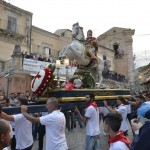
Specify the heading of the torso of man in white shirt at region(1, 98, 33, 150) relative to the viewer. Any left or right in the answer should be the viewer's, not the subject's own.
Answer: facing away from the viewer and to the left of the viewer

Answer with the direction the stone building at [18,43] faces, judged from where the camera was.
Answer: facing the viewer and to the right of the viewer

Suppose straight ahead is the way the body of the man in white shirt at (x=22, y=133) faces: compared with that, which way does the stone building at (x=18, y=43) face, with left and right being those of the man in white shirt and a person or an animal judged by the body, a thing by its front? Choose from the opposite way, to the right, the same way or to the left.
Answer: the opposite way

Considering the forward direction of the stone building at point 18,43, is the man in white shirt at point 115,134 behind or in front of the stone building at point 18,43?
in front

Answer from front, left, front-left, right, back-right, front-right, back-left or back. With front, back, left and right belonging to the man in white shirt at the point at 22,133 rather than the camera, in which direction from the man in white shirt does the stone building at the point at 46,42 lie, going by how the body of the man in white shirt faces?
front-right

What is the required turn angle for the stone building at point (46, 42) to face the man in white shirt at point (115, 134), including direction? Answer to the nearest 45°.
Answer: approximately 45° to its right

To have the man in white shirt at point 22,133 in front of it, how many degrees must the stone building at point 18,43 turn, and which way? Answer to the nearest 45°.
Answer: approximately 45° to its right

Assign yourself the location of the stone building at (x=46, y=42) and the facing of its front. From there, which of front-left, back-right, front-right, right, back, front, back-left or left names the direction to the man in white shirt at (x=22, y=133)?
front-right

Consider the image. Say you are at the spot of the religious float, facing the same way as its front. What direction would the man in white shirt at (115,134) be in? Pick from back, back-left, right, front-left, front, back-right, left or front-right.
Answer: front-left

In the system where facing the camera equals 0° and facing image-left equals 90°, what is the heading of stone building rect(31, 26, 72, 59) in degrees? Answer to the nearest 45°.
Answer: approximately 315°

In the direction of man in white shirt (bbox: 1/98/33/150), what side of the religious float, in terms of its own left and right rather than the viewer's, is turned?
front

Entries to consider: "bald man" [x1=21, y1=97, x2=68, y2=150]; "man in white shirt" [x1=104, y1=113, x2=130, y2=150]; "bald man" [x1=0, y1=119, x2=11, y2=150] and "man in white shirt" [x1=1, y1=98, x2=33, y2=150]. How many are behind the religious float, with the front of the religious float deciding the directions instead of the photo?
0

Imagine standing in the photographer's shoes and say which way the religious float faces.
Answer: facing the viewer and to the left of the viewer

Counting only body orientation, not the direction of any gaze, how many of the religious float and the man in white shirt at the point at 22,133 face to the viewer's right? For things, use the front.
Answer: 0

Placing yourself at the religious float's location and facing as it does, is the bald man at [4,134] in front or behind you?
in front
